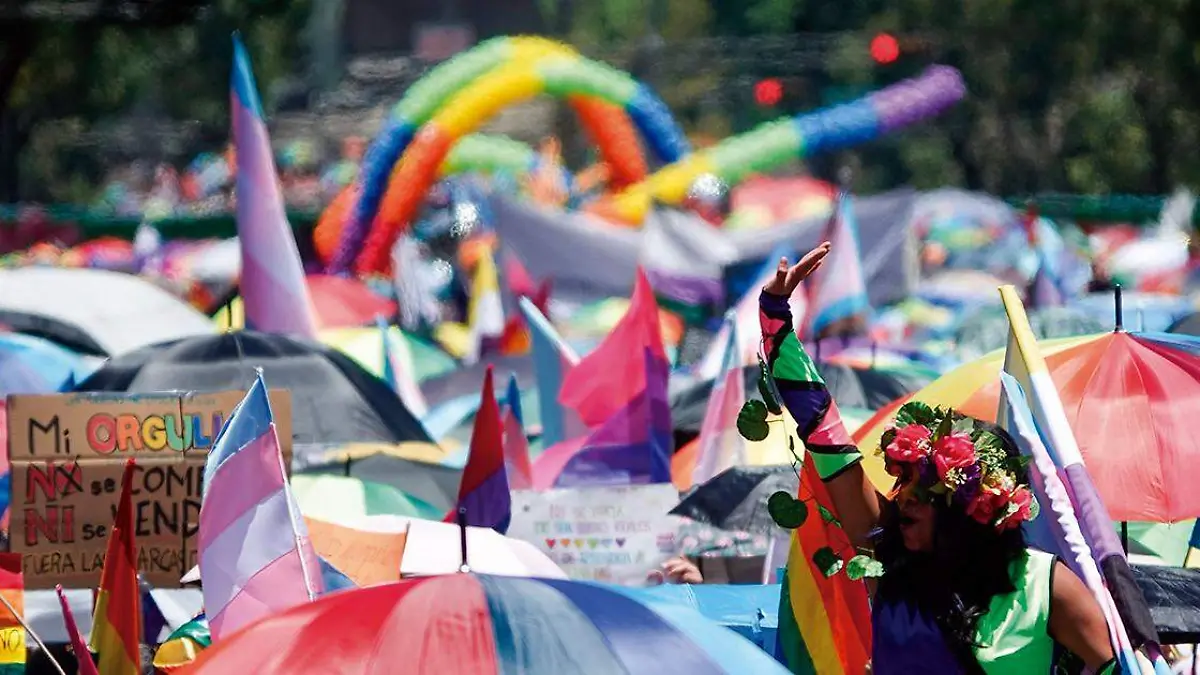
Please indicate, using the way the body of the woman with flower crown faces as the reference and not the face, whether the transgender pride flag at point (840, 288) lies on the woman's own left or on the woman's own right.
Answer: on the woman's own right

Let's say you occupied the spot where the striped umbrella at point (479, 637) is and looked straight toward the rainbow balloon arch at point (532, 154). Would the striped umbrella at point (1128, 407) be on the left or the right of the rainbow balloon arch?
right

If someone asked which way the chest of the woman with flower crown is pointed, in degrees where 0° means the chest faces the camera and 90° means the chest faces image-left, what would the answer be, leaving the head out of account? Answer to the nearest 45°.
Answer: approximately 45°

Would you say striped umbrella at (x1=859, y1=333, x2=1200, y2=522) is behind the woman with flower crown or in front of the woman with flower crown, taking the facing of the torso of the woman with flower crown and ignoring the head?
behind

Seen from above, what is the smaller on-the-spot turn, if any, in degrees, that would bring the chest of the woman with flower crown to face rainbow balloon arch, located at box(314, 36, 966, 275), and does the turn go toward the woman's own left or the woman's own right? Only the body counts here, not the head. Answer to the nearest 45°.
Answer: approximately 135° to the woman's own right

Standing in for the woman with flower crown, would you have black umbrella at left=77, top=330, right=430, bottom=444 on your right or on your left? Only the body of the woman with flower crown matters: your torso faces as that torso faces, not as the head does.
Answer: on your right

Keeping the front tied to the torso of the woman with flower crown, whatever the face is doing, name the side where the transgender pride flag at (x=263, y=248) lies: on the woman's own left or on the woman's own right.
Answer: on the woman's own right

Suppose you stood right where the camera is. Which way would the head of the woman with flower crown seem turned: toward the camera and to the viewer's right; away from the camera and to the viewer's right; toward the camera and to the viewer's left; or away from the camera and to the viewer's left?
toward the camera and to the viewer's left

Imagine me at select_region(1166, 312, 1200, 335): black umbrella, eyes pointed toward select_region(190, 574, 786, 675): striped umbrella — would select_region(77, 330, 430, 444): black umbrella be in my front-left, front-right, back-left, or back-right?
front-right
